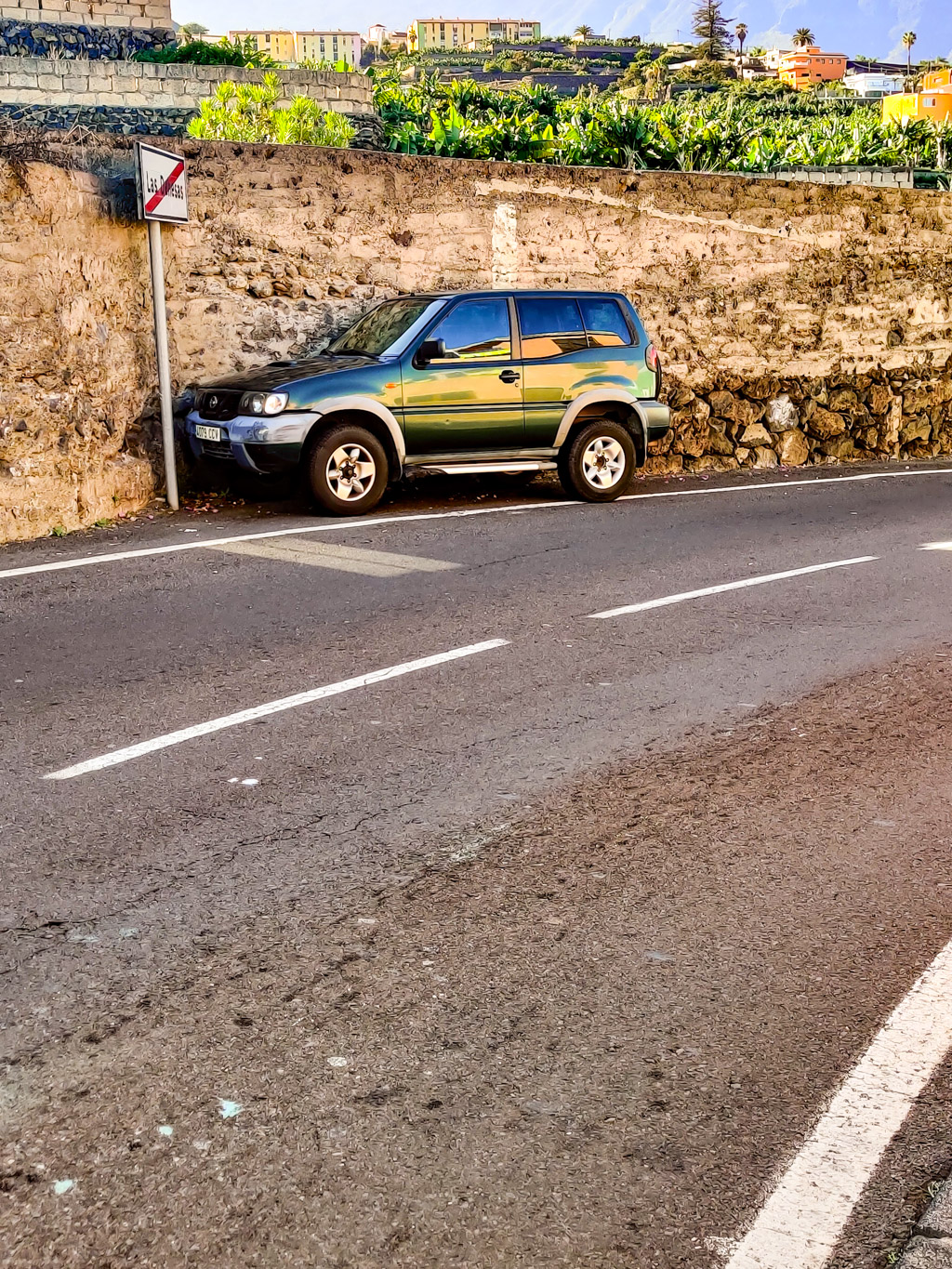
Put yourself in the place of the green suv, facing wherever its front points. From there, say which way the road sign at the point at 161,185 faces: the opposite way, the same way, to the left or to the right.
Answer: to the left

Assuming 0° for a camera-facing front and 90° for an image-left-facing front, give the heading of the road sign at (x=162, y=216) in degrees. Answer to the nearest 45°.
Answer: approximately 315°

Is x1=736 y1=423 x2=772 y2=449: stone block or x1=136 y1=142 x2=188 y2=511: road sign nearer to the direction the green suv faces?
the road sign

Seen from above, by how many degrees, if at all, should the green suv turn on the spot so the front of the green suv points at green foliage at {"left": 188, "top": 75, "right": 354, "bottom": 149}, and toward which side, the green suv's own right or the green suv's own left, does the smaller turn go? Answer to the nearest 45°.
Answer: approximately 135° to the green suv's own right

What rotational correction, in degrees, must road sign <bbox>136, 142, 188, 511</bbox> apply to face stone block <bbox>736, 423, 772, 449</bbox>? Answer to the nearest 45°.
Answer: approximately 90° to its left

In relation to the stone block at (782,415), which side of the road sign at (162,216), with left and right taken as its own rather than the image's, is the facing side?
left

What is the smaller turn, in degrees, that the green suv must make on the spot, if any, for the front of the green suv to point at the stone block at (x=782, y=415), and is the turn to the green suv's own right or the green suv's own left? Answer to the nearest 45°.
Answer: approximately 180°

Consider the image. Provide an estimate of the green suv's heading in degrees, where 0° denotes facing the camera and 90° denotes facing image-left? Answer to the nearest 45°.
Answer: approximately 45°

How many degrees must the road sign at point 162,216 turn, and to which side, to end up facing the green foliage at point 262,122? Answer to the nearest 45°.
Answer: approximately 135° to its left

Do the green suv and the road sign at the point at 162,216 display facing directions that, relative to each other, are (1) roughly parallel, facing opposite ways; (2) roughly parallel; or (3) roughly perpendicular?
roughly perpendicular

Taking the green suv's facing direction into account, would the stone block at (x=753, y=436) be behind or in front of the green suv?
behind
